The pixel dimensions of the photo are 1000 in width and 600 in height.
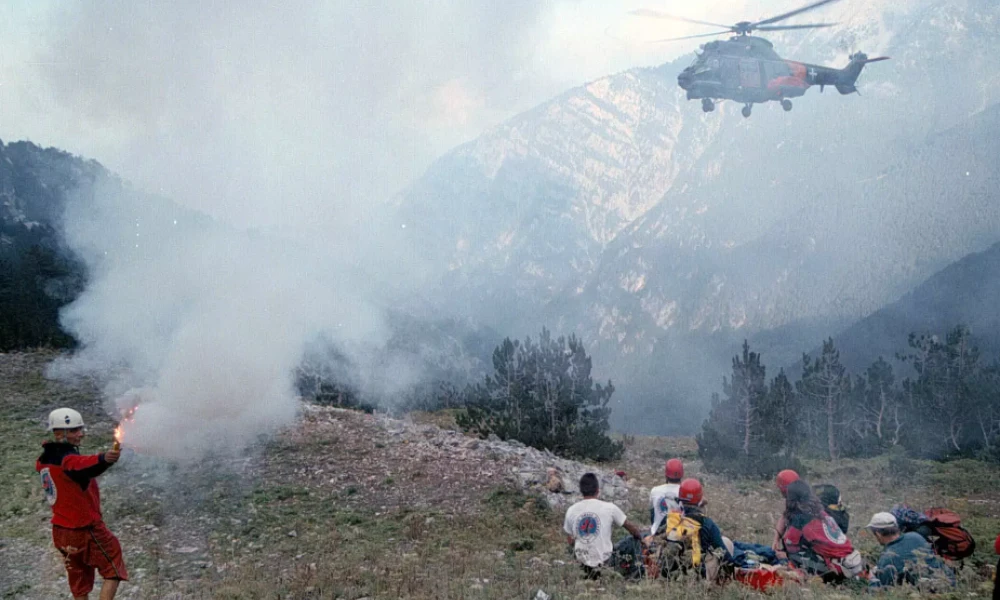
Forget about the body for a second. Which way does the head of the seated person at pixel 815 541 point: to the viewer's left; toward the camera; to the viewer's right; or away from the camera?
away from the camera

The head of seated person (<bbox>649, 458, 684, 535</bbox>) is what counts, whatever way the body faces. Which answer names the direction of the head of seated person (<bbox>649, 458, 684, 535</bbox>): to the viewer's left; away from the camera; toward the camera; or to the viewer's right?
away from the camera

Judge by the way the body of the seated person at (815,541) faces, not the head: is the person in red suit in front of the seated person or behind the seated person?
behind

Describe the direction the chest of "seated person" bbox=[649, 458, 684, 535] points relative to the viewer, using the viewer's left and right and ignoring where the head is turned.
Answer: facing away from the viewer and to the right of the viewer
